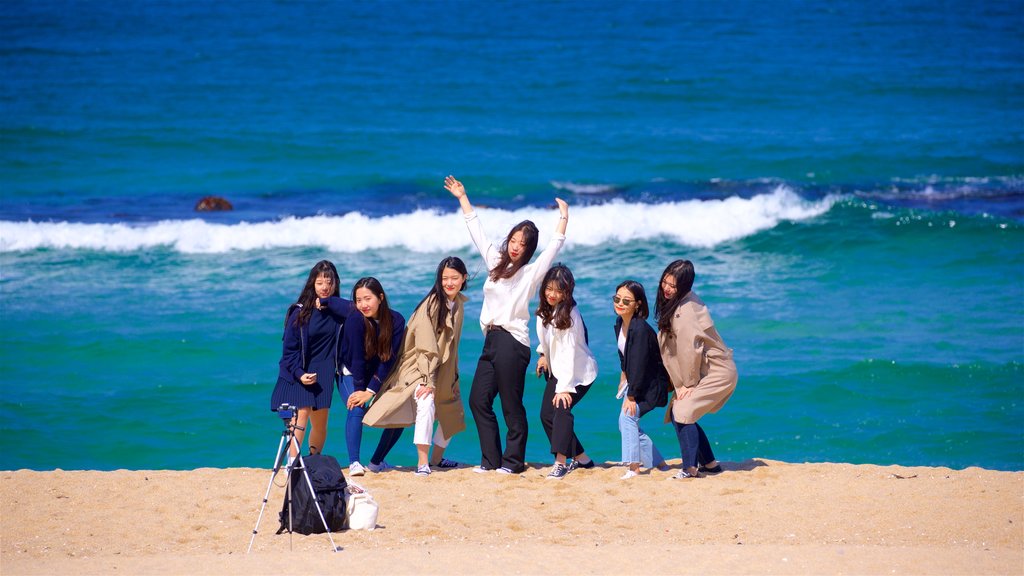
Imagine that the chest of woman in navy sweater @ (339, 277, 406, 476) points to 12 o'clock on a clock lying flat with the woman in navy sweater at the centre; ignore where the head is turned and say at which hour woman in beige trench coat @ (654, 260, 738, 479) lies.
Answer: The woman in beige trench coat is roughly at 8 o'clock from the woman in navy sweater.

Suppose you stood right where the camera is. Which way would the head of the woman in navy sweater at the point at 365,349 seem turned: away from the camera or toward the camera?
toward the camera

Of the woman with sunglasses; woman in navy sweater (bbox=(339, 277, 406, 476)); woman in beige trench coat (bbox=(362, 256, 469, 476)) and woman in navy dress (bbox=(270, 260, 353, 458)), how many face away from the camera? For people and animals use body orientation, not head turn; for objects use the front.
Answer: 0

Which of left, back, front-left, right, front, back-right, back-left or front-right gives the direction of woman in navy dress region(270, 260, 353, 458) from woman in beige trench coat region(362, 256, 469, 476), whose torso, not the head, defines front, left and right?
back-right

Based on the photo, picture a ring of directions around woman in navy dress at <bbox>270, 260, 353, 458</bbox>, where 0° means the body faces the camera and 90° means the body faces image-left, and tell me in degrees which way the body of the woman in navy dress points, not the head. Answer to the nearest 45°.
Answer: approximately 315°

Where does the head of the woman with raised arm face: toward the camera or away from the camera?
toward the camera

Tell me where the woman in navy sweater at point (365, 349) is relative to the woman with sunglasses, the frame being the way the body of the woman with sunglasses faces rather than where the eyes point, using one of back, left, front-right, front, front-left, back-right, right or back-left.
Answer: front-right

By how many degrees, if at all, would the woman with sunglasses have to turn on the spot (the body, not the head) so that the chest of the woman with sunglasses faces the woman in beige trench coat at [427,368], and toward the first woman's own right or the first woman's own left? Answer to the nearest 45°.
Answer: approximately 45° to the first woman's own right

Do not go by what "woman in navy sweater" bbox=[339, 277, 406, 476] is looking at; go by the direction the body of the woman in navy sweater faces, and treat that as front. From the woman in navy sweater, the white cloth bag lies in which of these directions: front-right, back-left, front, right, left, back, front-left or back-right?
front-left

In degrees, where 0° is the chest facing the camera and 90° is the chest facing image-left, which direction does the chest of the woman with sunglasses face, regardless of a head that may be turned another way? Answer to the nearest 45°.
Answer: approximately 45°
